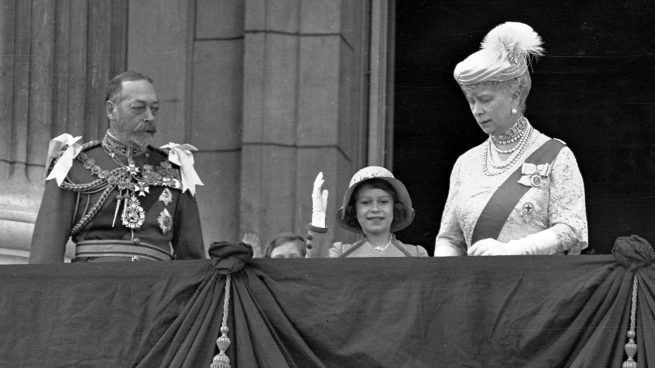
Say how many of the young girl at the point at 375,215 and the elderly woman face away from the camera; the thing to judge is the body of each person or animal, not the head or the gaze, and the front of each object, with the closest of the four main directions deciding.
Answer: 0

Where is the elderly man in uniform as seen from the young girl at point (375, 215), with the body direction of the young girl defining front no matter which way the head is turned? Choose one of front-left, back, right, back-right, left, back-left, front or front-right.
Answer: right

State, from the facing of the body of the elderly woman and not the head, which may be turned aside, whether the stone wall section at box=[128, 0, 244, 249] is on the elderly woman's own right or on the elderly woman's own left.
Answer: on the elderly woman's own right

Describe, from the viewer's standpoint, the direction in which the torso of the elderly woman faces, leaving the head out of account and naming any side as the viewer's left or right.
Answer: facing the viewer and to the left of the viewer

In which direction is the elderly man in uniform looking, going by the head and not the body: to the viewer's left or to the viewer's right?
to the viewer's right

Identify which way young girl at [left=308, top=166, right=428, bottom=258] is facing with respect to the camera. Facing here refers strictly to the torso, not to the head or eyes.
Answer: toward the camera

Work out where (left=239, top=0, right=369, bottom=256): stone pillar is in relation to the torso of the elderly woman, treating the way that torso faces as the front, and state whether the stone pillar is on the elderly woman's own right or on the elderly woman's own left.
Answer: on the elderly woman's own right
